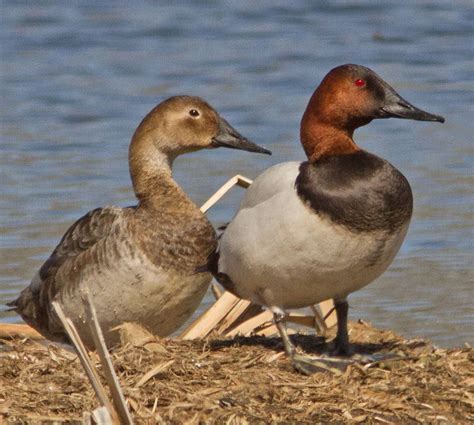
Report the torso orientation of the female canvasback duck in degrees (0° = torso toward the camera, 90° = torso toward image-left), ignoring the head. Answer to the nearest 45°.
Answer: approximately 270°

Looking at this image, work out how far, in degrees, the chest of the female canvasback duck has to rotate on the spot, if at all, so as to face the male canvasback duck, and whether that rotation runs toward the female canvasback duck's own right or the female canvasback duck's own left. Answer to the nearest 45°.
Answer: approximately 45° to the female canvasback duck's own right

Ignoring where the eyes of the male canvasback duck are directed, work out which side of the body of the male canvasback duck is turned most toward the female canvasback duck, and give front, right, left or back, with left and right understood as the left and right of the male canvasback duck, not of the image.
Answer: back

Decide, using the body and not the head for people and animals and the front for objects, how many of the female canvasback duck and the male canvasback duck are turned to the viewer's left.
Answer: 0

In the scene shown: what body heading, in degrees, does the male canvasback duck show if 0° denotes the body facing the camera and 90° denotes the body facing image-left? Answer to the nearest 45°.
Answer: approximately 315°
